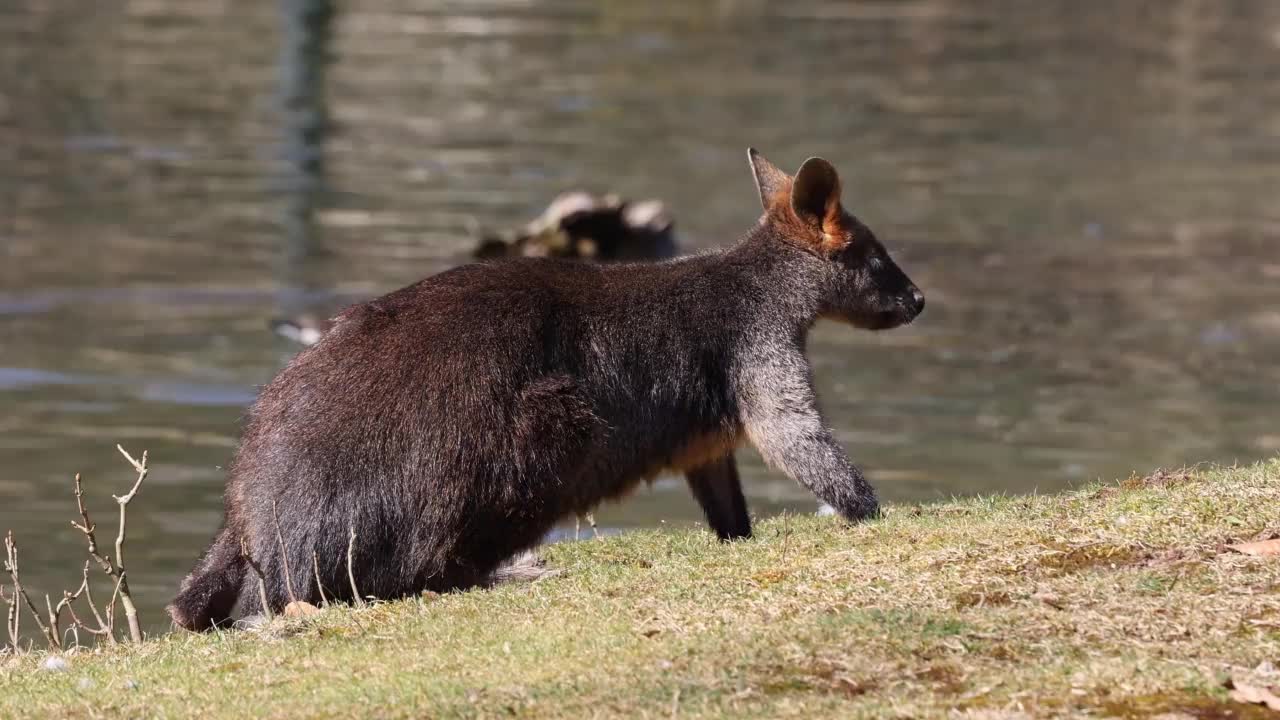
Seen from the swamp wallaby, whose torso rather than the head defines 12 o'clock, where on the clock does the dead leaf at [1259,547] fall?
The dead leaf is roughly at 1 o'clock from the swamp wallaby.

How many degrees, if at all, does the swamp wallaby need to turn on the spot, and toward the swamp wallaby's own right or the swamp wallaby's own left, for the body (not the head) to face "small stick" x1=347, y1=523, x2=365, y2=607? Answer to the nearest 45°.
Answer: approximately 135° to the swamp wallaby's own right

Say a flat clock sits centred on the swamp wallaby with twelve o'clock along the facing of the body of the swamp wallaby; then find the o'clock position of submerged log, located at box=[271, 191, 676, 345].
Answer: The submerged log is roughly at 9 o'clock from the swamp wallaby.

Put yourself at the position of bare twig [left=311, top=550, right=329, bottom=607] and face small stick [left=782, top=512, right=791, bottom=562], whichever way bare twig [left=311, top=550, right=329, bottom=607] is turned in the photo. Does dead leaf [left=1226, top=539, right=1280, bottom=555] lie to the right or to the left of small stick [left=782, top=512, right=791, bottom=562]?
right

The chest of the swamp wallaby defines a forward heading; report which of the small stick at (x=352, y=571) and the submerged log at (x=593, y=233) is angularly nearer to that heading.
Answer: the submerged log

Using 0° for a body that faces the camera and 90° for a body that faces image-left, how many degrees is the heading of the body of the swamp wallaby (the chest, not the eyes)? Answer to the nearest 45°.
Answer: approximately 270°
